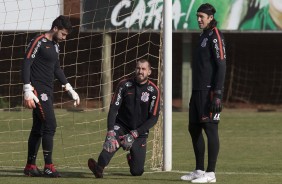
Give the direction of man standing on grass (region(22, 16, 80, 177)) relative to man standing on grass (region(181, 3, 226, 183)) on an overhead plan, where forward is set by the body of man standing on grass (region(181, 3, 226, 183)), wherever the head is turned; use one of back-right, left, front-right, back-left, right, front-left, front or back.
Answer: front-right

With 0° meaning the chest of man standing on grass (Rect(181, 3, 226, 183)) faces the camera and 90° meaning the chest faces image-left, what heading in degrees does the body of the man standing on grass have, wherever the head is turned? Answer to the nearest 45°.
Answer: approximately 45°

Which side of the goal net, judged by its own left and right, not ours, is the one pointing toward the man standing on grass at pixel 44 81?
front

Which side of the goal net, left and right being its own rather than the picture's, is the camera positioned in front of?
front

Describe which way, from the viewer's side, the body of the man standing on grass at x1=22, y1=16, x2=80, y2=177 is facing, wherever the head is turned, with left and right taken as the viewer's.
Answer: facing the viewer and to the right of the viewer

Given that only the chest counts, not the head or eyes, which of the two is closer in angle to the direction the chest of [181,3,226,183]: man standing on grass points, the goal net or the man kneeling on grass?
the man kneeling on grass

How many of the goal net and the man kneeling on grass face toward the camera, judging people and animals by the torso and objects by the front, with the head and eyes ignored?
2

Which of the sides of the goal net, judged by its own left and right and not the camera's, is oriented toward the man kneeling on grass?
front

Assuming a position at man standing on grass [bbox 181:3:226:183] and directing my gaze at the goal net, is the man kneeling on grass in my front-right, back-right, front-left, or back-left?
front-left

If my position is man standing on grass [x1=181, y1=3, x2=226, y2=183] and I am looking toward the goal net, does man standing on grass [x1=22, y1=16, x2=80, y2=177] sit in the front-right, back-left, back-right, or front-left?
front-left

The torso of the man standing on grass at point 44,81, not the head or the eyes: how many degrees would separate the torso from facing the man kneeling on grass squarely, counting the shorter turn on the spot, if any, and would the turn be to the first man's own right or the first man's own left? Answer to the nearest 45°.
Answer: approximately 45° to the first man's own left

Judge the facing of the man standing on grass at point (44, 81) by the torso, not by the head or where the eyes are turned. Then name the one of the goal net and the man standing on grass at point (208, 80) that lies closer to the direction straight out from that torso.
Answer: the man standing on grass

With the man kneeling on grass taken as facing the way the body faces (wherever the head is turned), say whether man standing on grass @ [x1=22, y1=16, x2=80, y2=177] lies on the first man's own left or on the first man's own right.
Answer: on the first man's own right
